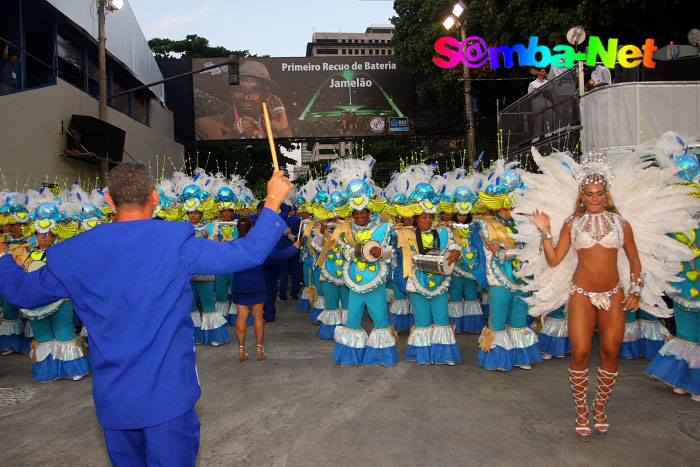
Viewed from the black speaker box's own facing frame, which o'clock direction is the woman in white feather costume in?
The woman in white feather costume is roughly at 1 o'clock from the black speaker box.

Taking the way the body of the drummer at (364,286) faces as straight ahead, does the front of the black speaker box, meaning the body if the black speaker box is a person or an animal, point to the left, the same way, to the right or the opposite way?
to the left

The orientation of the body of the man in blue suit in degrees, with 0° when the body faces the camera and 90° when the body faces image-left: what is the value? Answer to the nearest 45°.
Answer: approximately 180°

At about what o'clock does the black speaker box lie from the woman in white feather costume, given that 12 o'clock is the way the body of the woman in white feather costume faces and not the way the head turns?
The black speaker box is roughly at 4 o'clock from the woman in white feather costume.

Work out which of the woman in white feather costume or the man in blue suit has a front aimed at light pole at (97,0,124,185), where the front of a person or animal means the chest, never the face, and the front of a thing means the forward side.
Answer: the man in blue suit

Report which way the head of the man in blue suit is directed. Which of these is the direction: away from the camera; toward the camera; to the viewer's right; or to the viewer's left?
away from the camera

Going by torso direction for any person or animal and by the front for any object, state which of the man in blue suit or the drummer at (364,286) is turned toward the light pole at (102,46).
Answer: the man in blue suit

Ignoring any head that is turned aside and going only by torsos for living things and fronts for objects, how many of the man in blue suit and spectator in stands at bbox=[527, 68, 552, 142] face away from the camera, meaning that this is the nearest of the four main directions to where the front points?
1

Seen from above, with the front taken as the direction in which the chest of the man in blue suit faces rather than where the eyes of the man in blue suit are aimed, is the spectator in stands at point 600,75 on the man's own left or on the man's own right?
on the man's own right

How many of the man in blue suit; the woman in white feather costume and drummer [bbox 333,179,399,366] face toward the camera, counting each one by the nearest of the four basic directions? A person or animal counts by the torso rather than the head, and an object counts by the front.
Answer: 2

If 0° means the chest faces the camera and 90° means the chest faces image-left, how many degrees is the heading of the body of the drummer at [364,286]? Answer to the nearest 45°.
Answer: approximately 0°

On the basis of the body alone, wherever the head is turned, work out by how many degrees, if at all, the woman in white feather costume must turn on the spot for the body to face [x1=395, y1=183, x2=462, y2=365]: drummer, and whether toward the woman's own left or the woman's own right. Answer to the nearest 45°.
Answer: approximately 135° to the woman's own right

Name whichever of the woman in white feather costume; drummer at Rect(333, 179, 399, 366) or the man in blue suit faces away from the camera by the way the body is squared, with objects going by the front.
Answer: the man in blue suit

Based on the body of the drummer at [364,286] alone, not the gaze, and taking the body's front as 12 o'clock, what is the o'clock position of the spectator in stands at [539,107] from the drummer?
The spectator in stands is roughly at 7 o'clock from the drummer.
